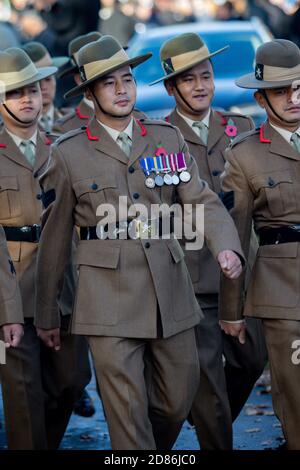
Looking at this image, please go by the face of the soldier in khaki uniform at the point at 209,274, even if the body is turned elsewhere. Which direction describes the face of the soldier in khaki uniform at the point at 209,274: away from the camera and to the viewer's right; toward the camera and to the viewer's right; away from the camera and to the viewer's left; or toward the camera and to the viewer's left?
toward the camera and to the viewer's right

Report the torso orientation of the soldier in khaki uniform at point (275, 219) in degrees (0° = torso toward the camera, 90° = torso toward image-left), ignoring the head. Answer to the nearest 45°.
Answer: approximately 315°

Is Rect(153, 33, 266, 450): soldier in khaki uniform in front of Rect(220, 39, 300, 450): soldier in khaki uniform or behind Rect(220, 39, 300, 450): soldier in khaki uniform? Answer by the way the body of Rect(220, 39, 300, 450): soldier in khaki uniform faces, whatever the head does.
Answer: behind

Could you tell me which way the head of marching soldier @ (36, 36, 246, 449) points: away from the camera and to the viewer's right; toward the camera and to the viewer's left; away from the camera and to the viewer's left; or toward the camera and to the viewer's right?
toward the camera and to the viewer's right

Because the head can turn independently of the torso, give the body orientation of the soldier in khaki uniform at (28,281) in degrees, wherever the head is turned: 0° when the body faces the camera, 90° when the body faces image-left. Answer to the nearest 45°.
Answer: approximately 315°

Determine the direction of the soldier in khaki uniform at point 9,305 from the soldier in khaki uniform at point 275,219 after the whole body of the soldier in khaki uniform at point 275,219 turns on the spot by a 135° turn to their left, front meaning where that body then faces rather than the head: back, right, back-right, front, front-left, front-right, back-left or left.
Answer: left
